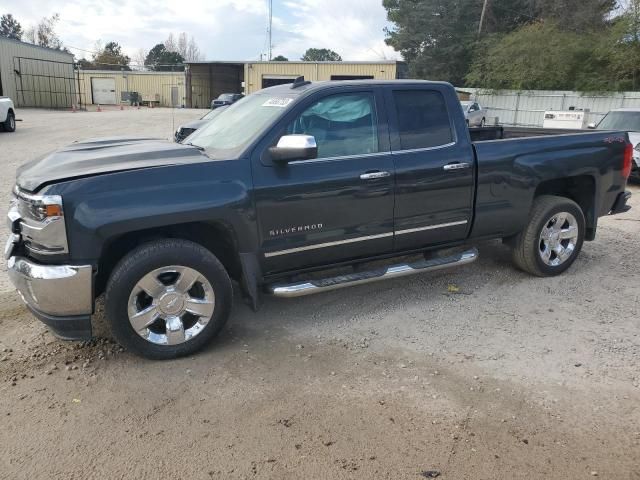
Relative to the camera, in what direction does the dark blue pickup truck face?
facing the viewer and to the left of the viewer

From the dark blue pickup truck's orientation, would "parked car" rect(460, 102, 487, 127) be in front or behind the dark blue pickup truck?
behind

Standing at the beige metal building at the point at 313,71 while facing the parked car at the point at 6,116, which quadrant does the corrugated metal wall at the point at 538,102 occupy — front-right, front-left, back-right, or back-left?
front-left

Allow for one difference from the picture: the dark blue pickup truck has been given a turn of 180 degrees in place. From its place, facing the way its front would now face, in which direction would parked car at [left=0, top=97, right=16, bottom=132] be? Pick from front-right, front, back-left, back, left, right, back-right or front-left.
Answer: left

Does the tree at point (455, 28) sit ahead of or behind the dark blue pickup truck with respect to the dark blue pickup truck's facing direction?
behind

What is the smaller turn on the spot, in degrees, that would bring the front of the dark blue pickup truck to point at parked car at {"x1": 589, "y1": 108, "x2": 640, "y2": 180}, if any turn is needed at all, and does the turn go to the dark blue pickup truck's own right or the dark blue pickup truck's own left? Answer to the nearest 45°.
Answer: approximately 180°

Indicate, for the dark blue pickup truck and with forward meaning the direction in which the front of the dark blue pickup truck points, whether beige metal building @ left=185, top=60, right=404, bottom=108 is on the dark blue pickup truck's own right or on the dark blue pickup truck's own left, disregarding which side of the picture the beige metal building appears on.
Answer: on the dark blue pickup truck's own right

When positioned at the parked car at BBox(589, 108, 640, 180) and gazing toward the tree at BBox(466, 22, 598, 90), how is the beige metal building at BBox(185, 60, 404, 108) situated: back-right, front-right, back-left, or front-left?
front-left

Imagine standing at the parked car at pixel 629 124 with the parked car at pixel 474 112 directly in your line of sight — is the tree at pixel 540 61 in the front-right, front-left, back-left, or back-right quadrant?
front-right
